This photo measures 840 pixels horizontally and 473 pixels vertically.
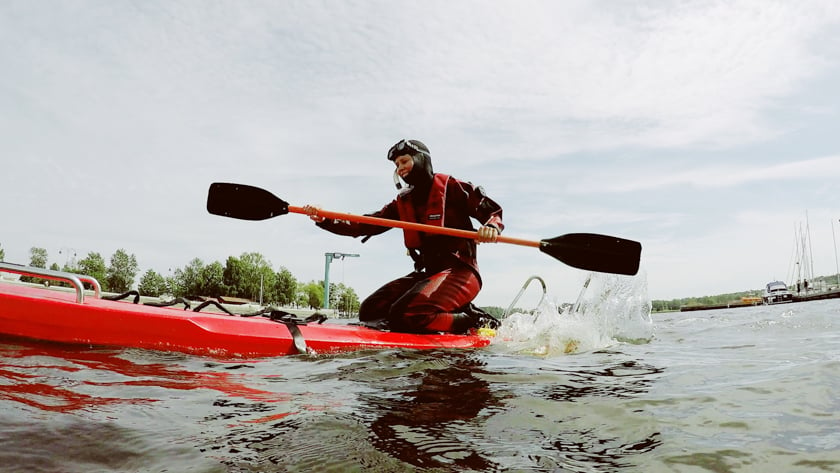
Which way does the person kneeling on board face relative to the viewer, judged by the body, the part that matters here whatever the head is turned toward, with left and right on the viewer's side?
facing the viewer and to the left of the viewer

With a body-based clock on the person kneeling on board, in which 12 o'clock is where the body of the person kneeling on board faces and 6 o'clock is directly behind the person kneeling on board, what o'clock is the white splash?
The white splash is roughly at 7 o'clock from the person kneeling on board.
